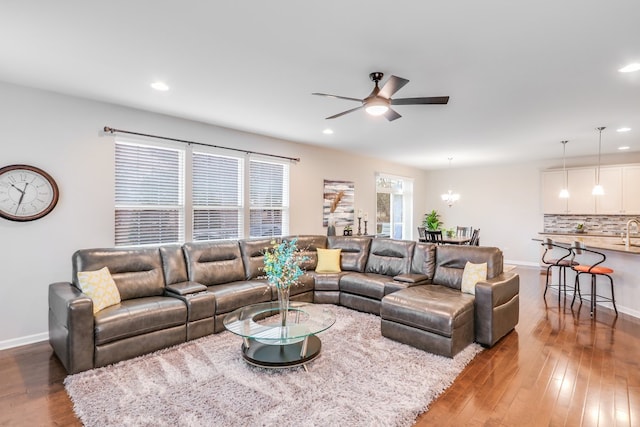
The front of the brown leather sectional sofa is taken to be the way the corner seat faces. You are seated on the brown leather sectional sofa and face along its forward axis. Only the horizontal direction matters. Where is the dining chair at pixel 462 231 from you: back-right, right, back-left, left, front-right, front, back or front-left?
back-left

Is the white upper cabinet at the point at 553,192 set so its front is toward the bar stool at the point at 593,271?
yes

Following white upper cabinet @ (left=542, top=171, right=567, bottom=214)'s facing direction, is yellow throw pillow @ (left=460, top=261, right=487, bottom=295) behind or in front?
in front

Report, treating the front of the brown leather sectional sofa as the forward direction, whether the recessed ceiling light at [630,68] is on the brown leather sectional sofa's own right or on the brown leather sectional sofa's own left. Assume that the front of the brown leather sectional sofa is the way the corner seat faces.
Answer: on the brown leather sectional sofa's own left

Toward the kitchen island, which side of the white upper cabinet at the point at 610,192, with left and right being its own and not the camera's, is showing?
front

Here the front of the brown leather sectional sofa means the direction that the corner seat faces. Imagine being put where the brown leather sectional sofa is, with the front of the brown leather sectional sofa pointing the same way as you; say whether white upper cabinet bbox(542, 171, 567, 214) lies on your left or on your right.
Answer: on your left

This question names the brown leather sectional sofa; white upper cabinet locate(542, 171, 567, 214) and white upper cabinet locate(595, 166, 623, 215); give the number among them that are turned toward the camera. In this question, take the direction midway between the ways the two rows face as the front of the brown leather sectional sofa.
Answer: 3

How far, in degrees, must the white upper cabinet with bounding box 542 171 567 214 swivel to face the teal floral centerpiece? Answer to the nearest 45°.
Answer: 0° — it already faces it

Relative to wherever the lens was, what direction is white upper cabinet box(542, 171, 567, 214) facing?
facing the viewer

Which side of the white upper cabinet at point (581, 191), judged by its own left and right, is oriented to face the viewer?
front

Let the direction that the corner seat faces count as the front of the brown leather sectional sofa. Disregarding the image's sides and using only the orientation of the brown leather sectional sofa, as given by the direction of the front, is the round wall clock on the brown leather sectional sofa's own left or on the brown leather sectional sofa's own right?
on the brown leather sectional sofa's own right

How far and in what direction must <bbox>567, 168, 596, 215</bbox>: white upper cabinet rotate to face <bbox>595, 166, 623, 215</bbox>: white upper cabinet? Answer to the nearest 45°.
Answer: approximately 90° to its left

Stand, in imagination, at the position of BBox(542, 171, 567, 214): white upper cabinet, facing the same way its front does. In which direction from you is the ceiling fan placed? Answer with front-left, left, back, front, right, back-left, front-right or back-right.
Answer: front

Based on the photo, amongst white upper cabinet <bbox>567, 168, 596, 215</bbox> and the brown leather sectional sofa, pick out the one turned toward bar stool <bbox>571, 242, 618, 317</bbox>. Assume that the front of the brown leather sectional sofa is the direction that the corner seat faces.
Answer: the white upper cabinet

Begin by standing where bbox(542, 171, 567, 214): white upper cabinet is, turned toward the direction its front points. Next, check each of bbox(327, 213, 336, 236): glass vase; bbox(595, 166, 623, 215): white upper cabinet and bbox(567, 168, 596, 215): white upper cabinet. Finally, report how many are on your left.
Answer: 2

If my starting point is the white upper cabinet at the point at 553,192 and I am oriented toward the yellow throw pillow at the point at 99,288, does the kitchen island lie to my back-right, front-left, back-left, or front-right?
front-left
